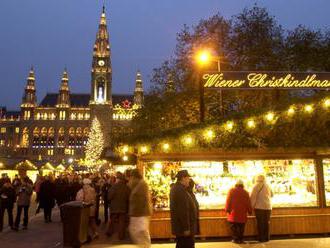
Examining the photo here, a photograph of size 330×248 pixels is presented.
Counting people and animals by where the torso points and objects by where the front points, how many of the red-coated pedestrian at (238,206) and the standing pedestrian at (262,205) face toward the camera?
0

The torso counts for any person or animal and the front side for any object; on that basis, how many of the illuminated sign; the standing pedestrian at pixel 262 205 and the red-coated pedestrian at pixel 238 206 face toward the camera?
1

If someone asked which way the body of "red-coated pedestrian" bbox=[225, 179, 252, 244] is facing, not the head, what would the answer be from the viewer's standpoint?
away from the camera

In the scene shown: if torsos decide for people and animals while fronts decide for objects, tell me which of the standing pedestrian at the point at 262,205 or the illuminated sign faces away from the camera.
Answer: the standing pedestrian

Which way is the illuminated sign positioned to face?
toward the camera

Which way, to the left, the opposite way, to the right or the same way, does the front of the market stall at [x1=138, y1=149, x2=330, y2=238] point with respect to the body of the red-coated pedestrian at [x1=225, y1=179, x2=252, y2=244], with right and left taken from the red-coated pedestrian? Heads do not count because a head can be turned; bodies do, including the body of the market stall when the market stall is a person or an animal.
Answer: the opposite way

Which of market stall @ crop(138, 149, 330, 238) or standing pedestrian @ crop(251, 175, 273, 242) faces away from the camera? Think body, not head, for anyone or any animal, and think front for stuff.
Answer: the standing pedestrian

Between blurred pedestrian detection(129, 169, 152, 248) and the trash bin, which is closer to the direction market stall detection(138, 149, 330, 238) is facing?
the blurred pedestrian

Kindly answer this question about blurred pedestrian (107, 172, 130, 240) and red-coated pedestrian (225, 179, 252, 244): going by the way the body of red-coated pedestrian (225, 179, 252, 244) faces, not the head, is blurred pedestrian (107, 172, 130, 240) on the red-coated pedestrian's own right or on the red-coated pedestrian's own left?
on the red-coated pedestrian's own left

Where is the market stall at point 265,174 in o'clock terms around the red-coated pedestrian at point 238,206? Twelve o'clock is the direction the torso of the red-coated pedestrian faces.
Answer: The market stall is roughly at 1 o'clock from the red-coated pedestrian.

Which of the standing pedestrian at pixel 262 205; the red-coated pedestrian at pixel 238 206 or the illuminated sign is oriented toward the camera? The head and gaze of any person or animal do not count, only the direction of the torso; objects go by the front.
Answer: the illuminated sign

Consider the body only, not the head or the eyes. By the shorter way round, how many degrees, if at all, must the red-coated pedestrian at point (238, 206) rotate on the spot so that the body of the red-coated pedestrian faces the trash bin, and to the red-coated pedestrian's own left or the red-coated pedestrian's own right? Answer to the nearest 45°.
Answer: approximately 90° to the red-coated pedestrian's own left

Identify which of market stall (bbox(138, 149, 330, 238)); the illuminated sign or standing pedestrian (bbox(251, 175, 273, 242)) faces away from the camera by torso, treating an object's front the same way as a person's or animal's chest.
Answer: the standing pedestrian

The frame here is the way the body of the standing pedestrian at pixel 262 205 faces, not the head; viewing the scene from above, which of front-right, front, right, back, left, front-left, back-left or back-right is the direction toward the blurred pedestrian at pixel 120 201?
left

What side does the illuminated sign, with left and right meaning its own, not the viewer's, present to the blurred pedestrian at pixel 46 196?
right

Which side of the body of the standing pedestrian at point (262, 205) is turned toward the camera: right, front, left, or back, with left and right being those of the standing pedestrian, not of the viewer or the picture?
back

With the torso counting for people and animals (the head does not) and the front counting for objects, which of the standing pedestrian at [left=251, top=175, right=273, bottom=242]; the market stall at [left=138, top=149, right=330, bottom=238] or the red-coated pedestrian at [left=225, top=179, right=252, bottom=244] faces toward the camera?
the market stall

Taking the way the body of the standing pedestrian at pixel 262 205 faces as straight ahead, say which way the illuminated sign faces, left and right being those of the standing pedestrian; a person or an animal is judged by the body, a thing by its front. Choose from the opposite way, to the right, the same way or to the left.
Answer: the opposite way
